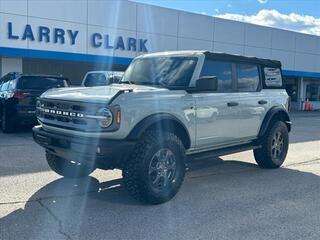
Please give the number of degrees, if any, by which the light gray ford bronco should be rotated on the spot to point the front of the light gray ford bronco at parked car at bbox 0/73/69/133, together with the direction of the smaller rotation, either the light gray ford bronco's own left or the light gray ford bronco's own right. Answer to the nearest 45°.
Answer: approximately 90° to the light gray ford bronco's own right

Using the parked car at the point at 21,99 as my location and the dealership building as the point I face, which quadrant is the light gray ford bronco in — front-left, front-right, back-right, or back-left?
back-right

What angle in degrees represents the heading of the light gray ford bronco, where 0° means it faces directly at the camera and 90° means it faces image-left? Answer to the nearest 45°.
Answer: approximately 45°
